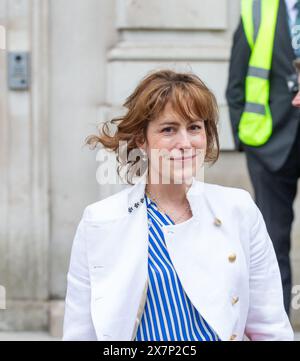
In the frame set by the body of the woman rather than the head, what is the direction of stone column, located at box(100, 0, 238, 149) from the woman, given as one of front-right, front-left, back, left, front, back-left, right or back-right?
back

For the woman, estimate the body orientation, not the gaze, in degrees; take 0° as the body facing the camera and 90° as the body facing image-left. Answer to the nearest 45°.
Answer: approximately 0°

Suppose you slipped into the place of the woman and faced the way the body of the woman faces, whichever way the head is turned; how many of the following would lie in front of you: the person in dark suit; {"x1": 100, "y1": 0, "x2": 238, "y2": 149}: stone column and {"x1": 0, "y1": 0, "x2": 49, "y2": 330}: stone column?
0

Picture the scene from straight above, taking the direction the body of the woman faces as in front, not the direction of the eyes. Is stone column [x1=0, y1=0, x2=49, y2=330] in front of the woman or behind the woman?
behind

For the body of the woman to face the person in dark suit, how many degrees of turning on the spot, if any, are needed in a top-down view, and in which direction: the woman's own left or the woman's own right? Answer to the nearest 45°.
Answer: approximately 180°

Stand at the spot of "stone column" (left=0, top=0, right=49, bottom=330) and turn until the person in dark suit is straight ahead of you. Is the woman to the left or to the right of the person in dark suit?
right
